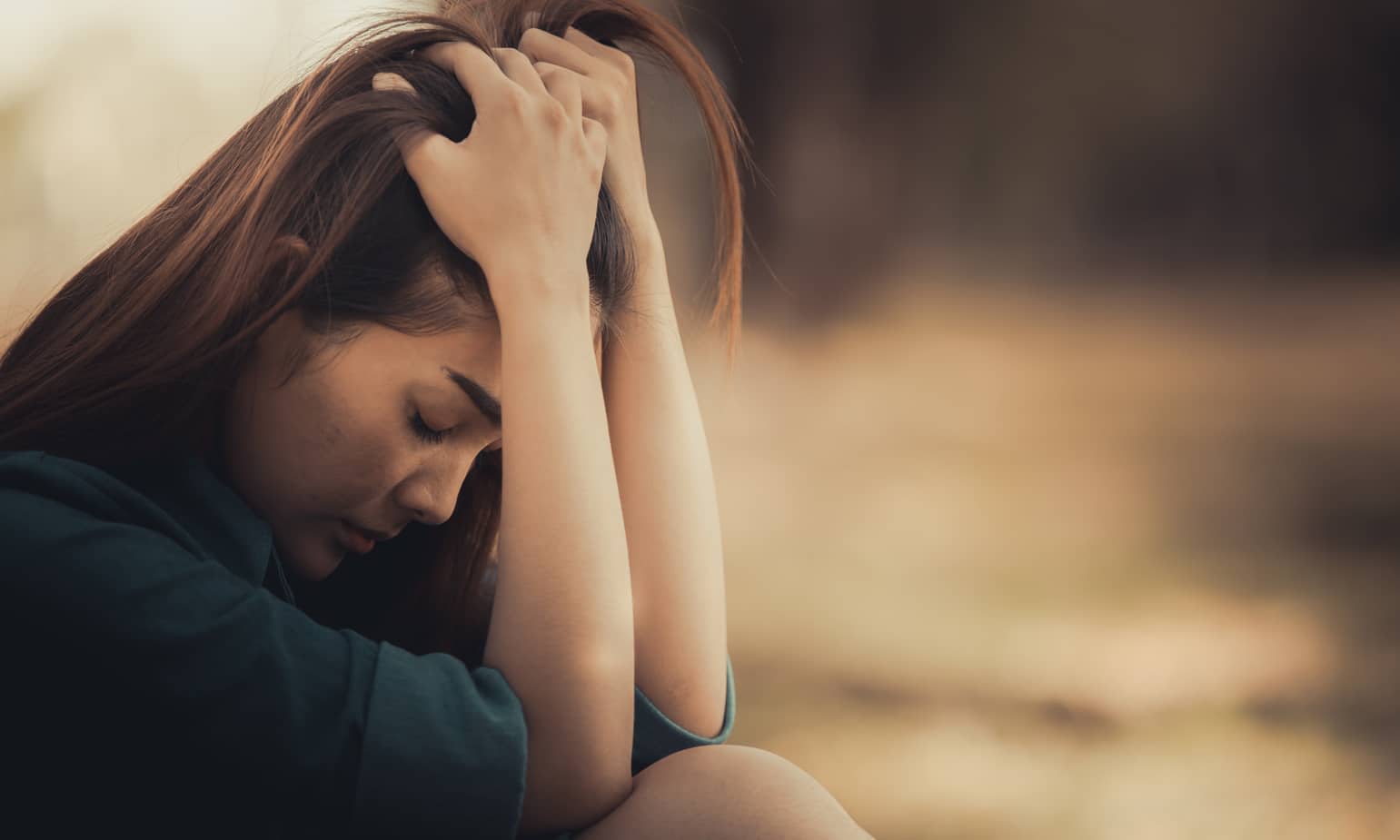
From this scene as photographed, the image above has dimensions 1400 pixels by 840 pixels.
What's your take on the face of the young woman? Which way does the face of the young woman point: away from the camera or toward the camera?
toward the camera

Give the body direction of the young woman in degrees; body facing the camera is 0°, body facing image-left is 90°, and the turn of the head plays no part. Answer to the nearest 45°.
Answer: approximately 270°
